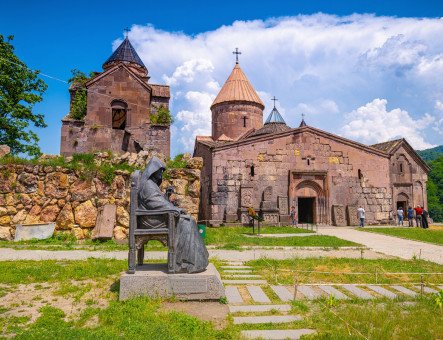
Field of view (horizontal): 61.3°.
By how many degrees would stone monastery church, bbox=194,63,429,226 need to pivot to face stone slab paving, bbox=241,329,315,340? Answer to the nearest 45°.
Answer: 0° — it already faces it

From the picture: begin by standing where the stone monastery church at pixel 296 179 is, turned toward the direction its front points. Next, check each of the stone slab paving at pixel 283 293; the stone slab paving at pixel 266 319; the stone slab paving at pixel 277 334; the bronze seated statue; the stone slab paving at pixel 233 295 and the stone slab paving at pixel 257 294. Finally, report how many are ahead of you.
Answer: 6

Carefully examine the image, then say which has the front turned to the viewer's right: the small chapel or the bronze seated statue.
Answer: the bronze seated statue

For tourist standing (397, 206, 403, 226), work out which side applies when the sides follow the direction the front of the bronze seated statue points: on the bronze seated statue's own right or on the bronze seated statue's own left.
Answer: on the bronze seated statue's own left

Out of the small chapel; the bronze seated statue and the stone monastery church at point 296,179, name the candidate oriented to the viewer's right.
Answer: the bronze seated statue

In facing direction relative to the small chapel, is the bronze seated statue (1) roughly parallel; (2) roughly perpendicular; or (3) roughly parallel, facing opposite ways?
roughly perpendicular

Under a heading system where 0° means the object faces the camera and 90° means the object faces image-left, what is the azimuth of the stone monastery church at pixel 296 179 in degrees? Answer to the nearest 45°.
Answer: approximately 0°

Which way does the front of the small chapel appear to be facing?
toward the camera

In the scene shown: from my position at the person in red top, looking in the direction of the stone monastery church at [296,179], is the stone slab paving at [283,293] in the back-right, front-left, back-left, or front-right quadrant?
front-left

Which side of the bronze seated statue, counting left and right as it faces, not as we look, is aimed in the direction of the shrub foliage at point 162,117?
left

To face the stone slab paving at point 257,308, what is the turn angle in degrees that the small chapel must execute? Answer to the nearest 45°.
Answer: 0° — it already faces it

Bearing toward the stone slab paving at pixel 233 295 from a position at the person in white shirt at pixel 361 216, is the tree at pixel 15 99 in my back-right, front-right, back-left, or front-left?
front-right

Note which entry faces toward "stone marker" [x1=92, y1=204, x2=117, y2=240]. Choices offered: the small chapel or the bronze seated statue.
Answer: the small chapel

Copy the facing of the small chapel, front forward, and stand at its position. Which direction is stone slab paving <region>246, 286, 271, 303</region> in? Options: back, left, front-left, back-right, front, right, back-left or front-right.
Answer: front

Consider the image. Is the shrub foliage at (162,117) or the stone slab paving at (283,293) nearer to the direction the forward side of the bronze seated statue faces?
the stone slab paving

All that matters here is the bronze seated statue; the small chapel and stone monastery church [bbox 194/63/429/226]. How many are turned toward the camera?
2
